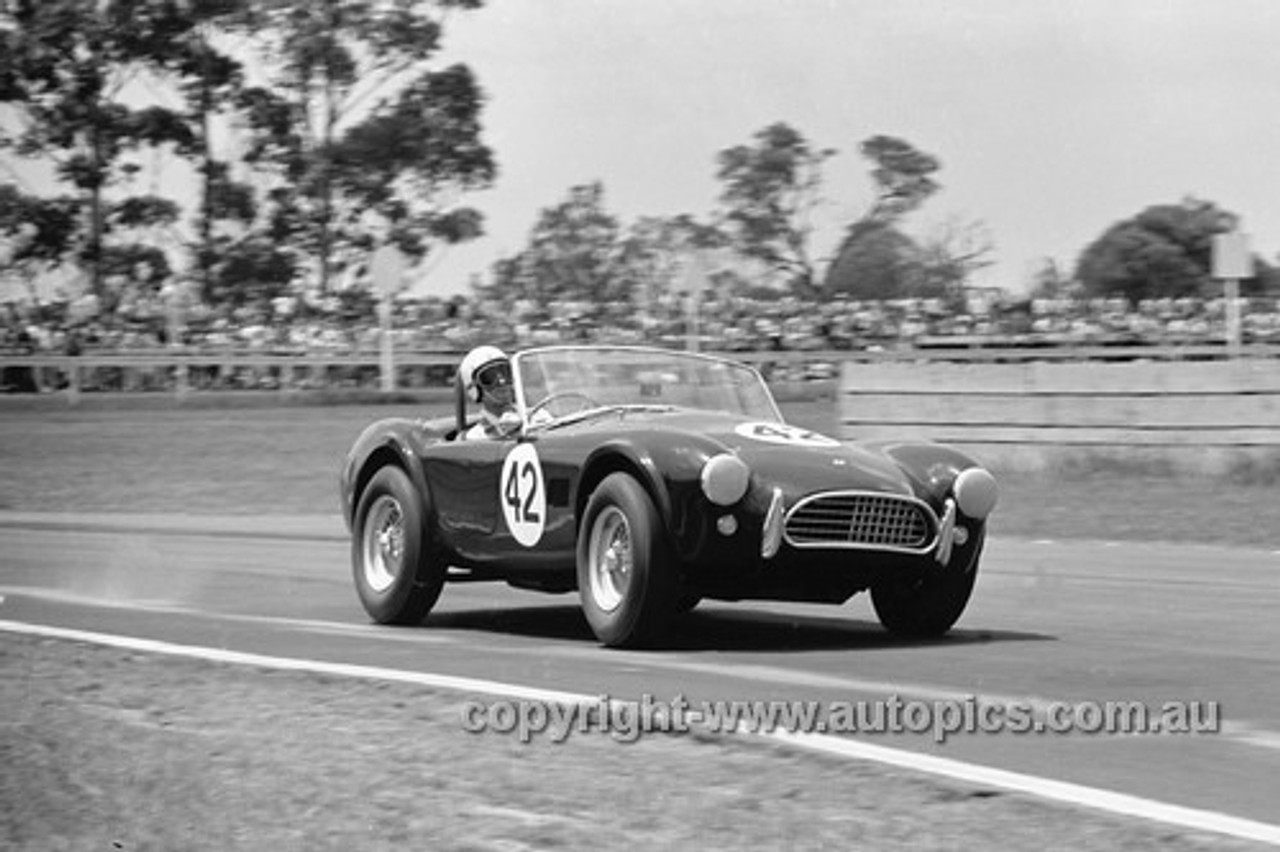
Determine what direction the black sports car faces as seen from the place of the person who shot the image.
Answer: facing the viewer and to the right of the viewer

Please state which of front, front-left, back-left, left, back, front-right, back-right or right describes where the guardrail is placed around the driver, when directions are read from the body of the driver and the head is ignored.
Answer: back-left

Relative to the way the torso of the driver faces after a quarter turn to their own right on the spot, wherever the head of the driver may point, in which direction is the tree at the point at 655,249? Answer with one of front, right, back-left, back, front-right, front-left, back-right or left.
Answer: back-right

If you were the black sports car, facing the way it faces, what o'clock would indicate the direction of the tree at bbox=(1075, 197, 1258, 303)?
The tree is roughly at 8 o'clock from the black sports car.

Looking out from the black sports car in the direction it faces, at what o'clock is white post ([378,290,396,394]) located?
The white post is roughly at 7 o'clock from the black sports car.

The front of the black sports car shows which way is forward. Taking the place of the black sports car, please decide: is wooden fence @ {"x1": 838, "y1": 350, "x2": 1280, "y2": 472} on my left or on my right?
on my left

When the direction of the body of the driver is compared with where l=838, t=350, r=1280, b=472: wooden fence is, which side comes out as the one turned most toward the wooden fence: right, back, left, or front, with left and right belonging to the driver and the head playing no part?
left

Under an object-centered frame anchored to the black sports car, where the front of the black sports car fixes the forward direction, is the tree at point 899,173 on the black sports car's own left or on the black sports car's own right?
on the black sports car's own left

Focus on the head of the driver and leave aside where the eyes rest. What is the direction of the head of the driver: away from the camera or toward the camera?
toward the camera

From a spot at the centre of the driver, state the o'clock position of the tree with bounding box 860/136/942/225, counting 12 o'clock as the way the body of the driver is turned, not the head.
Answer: The tree is roughly at 8 o'clock from the driver.

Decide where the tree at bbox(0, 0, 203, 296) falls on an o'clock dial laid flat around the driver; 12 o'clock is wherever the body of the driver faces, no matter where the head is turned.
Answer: The tree is roughly at 7 o'clock from the driver.
